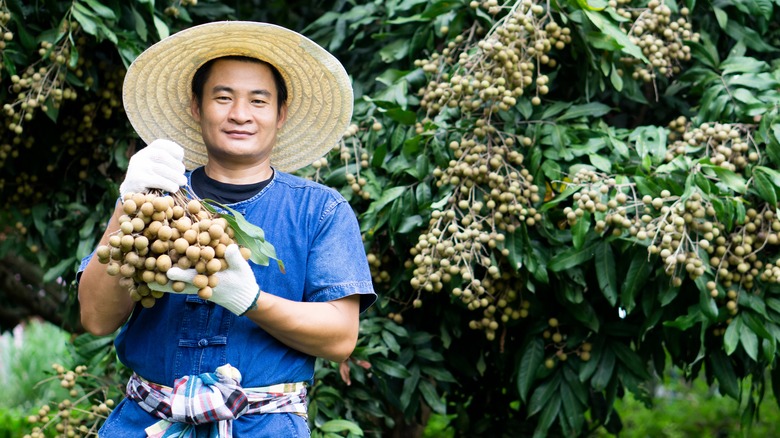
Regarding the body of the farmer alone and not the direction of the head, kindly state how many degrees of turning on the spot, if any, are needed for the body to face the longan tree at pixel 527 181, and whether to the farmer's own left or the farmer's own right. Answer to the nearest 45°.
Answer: approximately 135° to the farmer's own left

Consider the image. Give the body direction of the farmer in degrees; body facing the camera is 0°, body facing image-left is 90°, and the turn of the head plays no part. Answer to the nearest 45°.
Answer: approximately 0°
